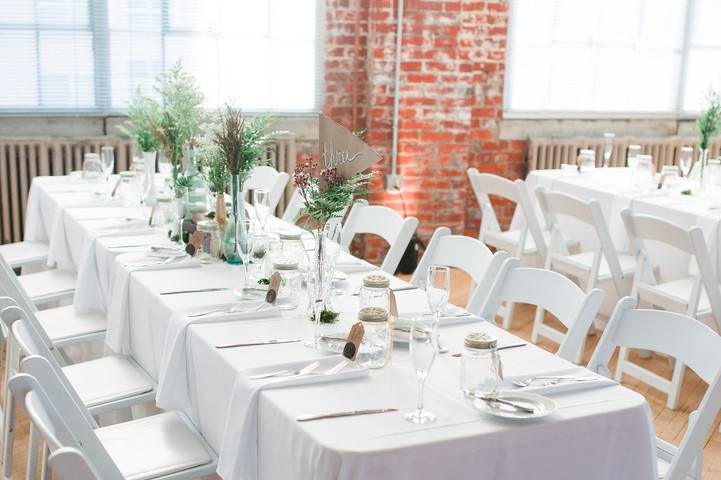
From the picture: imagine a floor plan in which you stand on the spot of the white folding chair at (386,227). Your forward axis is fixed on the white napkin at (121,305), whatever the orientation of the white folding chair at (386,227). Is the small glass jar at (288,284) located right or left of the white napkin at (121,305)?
left

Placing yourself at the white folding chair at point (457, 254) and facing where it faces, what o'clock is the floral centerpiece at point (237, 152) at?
The floral centerpiece is roughly at 1 o'clock from the white folding chair.

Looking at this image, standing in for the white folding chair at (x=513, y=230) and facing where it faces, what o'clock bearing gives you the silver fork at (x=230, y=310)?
The silver fork is roughly at 5 o'clock from the white folding chair.

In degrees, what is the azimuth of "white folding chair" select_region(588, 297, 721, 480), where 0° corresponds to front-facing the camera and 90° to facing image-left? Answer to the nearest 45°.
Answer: approximately 45°

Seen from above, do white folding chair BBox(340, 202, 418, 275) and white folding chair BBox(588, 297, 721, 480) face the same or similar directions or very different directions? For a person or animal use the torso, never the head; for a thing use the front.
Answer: same or similar directions

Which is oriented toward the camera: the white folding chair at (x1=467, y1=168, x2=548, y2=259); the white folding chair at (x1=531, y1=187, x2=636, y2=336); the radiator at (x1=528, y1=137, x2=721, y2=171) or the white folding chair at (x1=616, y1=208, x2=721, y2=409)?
the radiator

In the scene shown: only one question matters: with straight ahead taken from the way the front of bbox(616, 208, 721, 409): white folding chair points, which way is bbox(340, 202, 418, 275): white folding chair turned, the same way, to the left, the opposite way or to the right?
the opposite way

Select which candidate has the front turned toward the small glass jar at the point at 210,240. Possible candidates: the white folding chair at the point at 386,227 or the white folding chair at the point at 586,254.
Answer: the white folding chair at the point at 386,227

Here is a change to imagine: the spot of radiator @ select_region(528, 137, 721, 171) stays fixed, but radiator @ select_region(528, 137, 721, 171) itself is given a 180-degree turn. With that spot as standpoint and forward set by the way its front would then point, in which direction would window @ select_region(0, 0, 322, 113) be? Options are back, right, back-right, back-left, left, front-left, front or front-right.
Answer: back-left

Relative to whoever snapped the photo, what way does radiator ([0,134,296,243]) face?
facing the viewer

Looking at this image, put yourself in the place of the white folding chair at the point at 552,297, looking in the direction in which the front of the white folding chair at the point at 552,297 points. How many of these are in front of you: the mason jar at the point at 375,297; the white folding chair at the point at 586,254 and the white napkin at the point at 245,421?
2

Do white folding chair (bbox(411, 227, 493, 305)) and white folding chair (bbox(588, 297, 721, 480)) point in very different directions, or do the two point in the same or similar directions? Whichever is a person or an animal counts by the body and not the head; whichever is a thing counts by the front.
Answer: same or similar directions

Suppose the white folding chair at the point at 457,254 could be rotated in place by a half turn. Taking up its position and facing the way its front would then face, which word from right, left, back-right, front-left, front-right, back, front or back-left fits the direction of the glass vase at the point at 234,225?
back-left

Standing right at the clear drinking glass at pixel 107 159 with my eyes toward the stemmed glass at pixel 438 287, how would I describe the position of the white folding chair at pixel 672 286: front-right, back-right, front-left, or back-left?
front-left

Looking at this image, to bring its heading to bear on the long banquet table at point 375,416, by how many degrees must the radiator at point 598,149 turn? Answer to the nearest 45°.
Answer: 0° — it already faces it

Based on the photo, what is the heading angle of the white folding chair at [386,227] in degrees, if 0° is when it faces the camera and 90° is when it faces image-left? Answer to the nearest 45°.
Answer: approximately 45°

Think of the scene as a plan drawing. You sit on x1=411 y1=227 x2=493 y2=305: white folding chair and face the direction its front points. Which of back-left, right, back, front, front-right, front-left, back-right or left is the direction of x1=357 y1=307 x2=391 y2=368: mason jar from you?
front-left

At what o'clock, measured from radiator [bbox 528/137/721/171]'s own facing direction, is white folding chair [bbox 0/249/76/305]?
The white folding chair is roughly at 1 o'clock from the radiator.

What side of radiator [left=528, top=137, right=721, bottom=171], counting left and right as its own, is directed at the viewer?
front
